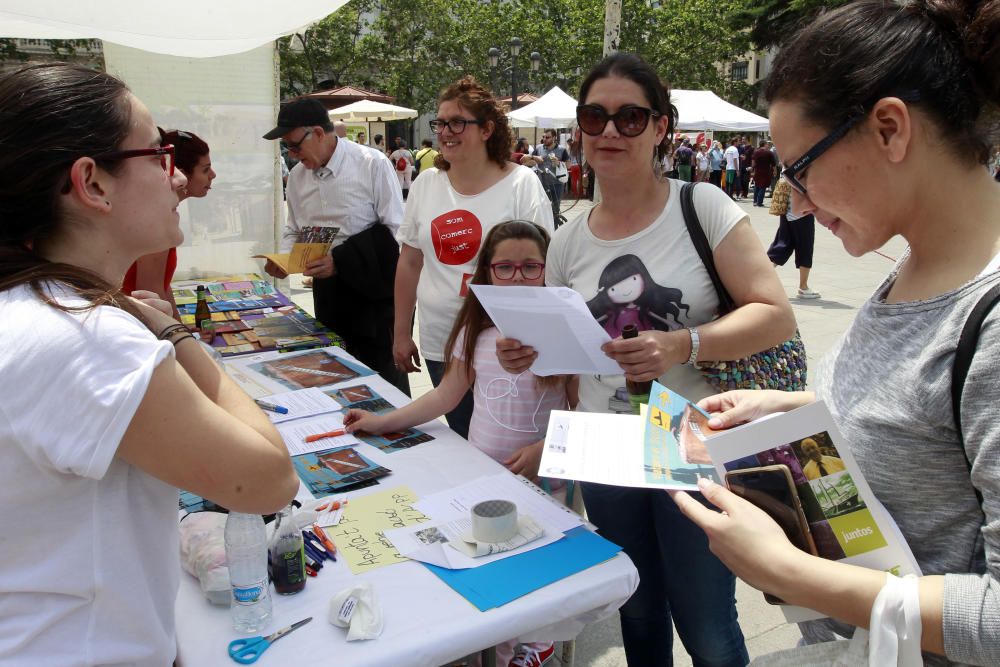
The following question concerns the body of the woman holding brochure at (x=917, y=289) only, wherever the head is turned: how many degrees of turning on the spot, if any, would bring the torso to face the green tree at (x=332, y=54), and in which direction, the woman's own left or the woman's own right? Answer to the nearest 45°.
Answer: approximately 45° to the woman's own right

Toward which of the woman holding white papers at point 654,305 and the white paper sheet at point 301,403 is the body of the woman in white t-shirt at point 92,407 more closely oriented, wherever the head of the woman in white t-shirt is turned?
the woman holding white papers

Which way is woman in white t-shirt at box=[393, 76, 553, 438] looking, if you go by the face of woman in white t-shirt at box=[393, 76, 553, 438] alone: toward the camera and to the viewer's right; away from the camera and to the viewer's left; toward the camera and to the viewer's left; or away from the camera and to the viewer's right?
toward the camera and to the viewer's left

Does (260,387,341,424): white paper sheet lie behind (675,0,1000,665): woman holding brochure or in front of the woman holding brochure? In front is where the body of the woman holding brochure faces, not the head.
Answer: in front

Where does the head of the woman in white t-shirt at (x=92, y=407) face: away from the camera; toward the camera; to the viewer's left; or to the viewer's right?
to the viewer's right

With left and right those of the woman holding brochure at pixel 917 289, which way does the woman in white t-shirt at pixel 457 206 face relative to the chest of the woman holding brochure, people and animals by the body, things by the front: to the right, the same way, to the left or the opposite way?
to the left

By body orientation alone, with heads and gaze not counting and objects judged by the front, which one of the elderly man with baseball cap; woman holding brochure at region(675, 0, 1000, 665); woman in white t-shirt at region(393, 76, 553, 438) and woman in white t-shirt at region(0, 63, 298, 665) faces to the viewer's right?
woman in white t-shirt at region(0, 63, 298, 665)

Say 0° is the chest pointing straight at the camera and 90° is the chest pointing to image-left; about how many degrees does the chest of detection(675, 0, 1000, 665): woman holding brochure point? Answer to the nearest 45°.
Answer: approximately 90°

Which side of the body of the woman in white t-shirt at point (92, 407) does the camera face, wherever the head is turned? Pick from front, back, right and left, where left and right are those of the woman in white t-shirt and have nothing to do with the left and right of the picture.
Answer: right

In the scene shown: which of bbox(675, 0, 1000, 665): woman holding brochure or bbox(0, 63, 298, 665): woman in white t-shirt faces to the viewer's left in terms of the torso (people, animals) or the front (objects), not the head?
the woman holding brochure
